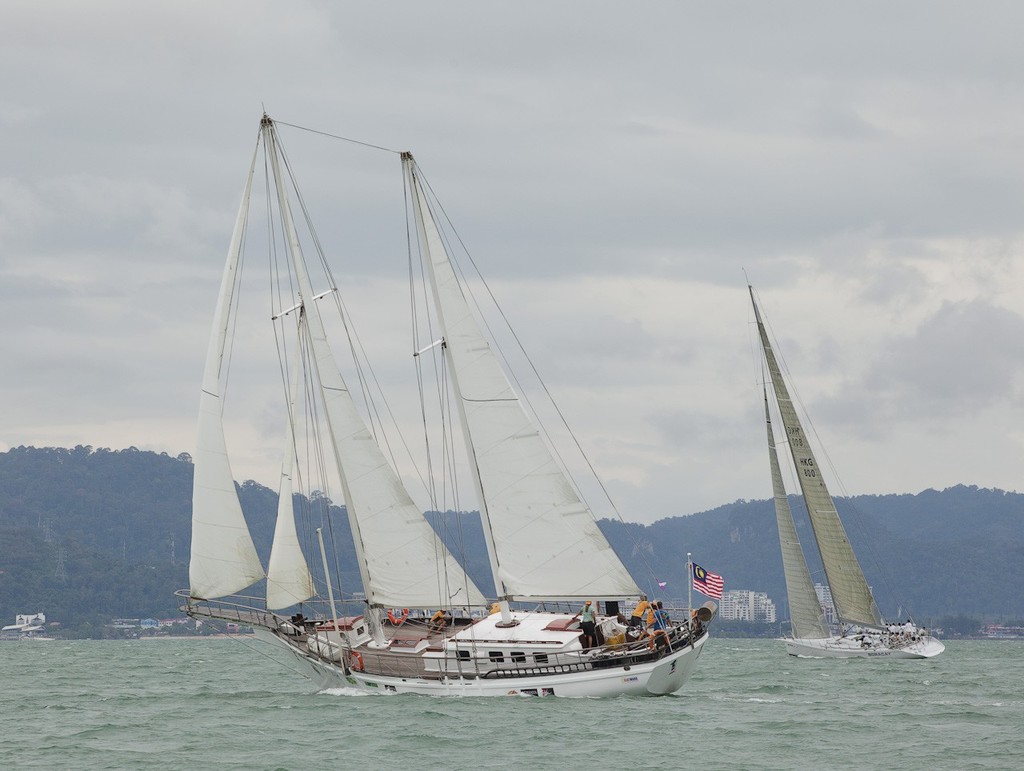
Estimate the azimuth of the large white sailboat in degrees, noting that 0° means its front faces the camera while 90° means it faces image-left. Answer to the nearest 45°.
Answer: approximately 90°

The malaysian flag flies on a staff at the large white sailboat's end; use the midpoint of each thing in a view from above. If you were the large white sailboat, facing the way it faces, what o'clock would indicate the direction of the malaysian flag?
The malaysian flag is roughly at 5 o'clock from the large white sailboat.
